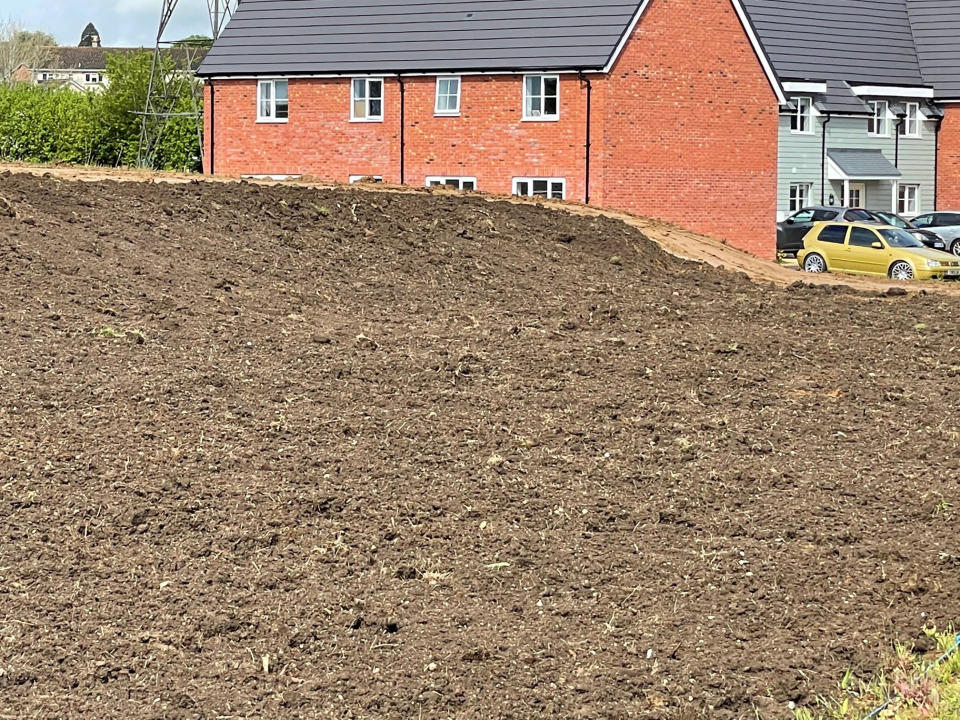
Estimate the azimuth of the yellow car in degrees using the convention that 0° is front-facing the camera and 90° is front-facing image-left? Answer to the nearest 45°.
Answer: approximately 315°

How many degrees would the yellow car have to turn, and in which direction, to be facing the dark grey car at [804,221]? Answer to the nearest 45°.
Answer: approximately 135° to its left
